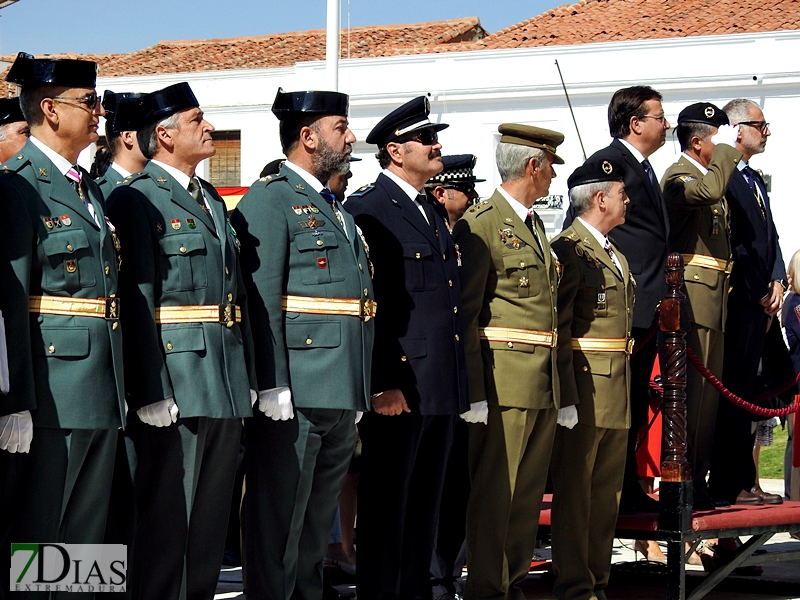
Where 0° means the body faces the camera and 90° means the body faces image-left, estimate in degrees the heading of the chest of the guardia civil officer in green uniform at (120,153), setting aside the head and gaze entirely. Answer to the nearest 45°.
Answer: approximately 270°

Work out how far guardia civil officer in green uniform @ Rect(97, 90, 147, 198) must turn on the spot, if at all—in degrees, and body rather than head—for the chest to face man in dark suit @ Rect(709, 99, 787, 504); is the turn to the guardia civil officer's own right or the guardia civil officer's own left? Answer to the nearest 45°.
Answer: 0° — they already face them

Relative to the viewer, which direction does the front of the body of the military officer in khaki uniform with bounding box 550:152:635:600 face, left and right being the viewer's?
facing the viewer and to the right of the viewer

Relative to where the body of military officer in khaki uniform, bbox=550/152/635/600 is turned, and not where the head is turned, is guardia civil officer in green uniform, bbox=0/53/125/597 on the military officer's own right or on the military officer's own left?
on the military officer's own right

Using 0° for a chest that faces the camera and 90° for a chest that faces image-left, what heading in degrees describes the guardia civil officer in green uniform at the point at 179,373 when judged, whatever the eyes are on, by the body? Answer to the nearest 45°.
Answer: approximately 315°

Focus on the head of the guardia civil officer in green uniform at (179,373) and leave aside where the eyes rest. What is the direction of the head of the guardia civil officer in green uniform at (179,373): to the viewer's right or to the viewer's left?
to the viewer's right

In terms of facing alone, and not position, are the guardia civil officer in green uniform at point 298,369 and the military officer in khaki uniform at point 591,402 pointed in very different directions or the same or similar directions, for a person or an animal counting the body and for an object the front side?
same or similar directions

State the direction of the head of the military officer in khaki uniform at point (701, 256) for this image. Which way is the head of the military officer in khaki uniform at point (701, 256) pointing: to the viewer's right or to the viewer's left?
to the viewer's right

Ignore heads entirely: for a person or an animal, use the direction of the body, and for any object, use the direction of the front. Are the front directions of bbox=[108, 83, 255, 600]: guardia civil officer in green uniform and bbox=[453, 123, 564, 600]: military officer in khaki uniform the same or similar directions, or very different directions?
same or similar directions

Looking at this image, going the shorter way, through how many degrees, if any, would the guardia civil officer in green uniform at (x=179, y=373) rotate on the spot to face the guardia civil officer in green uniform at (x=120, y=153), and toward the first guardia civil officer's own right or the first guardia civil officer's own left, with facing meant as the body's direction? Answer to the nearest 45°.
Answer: approximately 135° to the first guardia civil officer's own left

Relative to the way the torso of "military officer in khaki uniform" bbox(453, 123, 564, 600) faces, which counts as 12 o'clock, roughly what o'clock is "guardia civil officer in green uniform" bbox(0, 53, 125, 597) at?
The guardia civil officer in green uniform is roughly at 3 o'clock from the military officer in khaki uniform.

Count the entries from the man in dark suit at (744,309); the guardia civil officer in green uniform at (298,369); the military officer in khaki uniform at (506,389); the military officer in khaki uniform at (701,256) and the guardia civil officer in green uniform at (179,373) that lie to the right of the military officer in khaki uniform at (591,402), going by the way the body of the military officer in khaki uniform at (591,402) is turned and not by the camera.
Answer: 3
